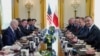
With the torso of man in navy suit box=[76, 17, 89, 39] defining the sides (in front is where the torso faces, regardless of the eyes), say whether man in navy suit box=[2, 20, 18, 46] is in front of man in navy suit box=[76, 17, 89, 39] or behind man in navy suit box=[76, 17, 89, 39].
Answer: in front

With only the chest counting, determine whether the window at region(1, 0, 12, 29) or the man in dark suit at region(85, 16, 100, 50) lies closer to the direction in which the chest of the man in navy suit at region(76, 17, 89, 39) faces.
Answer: the window

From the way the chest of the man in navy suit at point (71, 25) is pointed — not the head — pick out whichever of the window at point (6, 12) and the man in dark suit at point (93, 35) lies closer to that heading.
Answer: the window

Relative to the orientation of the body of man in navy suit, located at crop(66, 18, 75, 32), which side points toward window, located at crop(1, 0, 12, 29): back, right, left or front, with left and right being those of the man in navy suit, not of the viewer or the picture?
front

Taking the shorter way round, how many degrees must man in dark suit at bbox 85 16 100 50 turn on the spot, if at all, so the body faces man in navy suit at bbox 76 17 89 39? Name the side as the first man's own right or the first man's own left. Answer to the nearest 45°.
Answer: approximately 135° to the first man's own right

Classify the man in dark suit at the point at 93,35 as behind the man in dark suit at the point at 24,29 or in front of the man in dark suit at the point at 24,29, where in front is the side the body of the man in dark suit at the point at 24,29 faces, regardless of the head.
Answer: in front

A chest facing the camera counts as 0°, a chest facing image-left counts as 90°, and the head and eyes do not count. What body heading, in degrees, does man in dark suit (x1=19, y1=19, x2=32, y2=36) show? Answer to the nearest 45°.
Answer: approximately 315°

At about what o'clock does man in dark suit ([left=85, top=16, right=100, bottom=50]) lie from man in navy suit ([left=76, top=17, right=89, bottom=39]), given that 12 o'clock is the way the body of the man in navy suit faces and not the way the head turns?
The man in dark suit is roughly at 10 o'clock from the man in navy suit.
